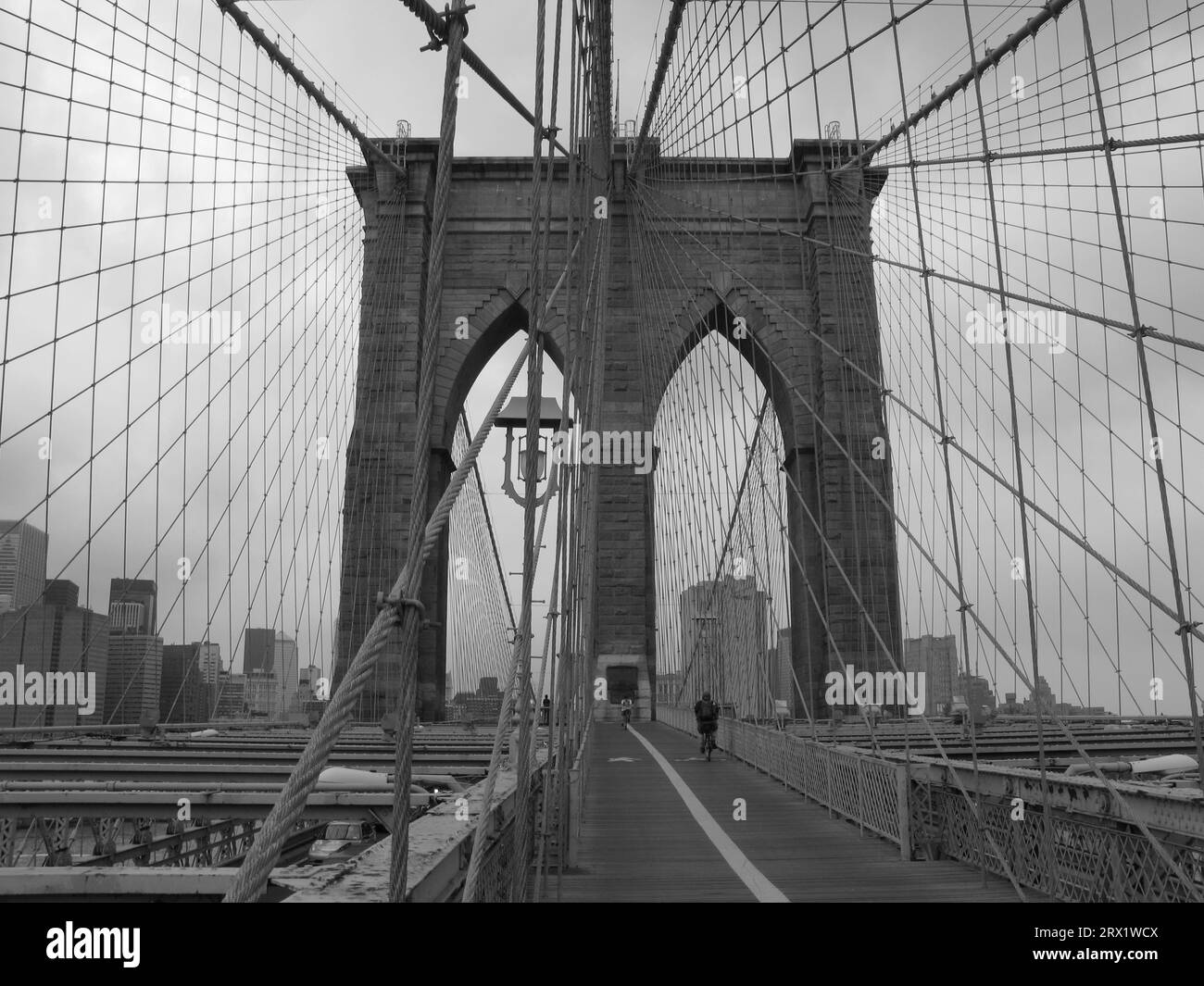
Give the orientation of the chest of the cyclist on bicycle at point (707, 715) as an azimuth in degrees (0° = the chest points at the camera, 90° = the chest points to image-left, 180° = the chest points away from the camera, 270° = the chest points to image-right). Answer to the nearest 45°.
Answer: approximately 180°

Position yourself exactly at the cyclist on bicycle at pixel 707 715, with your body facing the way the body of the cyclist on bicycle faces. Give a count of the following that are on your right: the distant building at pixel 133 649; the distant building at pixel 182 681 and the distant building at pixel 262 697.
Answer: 0

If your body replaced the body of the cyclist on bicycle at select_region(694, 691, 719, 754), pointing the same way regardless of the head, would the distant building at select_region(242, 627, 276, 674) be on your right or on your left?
on your left

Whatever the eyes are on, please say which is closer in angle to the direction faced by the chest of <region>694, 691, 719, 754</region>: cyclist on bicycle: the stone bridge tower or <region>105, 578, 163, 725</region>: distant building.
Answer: the stone bridge tower

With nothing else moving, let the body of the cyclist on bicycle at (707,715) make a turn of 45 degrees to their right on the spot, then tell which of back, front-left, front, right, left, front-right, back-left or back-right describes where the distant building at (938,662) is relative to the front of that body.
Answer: front

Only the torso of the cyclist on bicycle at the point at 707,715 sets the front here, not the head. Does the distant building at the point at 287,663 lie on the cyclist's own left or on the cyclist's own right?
on the cyclist's own left

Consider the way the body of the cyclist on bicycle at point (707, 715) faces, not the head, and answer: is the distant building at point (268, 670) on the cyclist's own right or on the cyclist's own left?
on the cyclist's own left

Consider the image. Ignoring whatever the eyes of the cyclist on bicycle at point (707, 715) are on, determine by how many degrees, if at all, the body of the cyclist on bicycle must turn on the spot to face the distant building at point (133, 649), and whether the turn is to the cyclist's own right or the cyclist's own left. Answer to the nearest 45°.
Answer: approximately 90° to the cyclist's own left

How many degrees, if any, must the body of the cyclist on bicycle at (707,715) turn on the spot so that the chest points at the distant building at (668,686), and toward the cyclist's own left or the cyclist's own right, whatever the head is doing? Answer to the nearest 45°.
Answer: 0° — they already face it

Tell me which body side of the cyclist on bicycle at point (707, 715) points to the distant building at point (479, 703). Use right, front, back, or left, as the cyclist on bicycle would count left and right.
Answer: front
